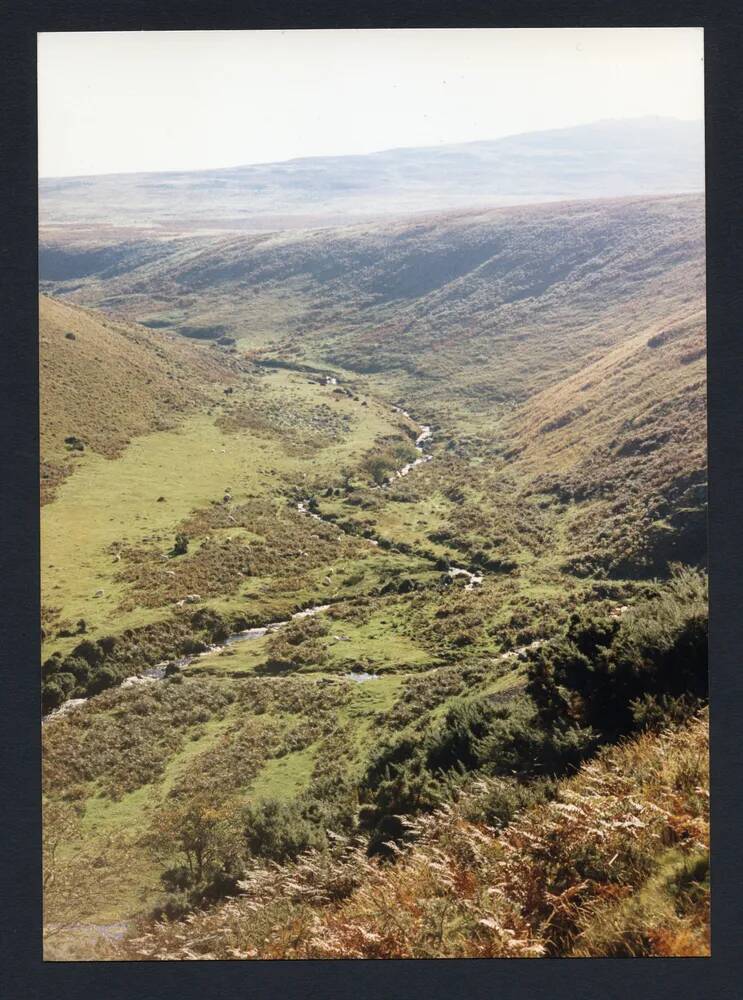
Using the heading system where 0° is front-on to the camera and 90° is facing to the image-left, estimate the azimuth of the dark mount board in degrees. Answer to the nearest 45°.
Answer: approximately 0°
